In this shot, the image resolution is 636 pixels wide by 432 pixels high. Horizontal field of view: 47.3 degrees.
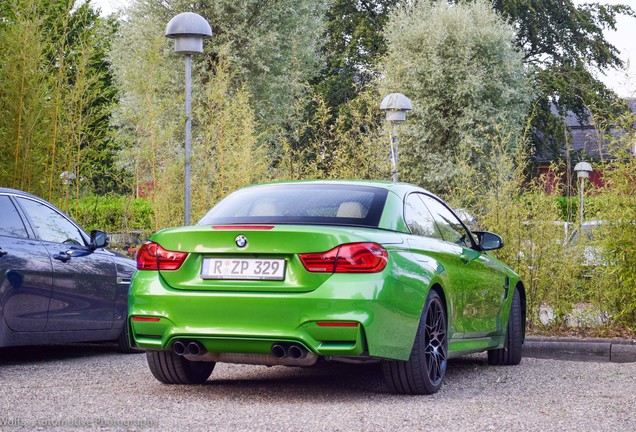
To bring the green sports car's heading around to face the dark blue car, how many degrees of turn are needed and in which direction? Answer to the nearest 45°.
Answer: approximately 90° to its left

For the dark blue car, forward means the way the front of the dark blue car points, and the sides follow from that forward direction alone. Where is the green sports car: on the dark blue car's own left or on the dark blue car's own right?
on the dark blue car's own right

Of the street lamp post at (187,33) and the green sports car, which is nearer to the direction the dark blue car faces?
the street lamp post

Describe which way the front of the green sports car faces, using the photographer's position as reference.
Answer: facing away from the viewer and to the right of the viewer

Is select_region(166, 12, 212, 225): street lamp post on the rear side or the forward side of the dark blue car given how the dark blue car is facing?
on the forward side

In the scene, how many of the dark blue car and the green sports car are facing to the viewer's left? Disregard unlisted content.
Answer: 0

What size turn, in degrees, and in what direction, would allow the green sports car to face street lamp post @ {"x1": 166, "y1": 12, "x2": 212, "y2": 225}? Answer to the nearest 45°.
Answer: approximately 45° to its left

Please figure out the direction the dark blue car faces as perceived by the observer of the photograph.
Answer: facing away from the viewer and to the right of the viewer
